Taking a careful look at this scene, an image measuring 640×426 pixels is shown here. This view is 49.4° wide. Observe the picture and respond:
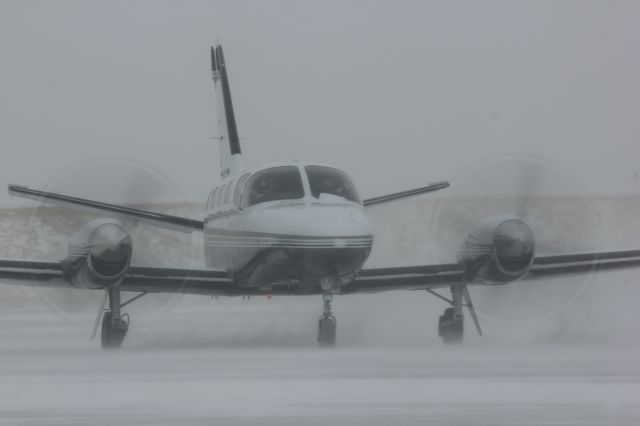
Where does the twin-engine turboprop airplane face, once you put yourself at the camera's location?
facing the viewer
